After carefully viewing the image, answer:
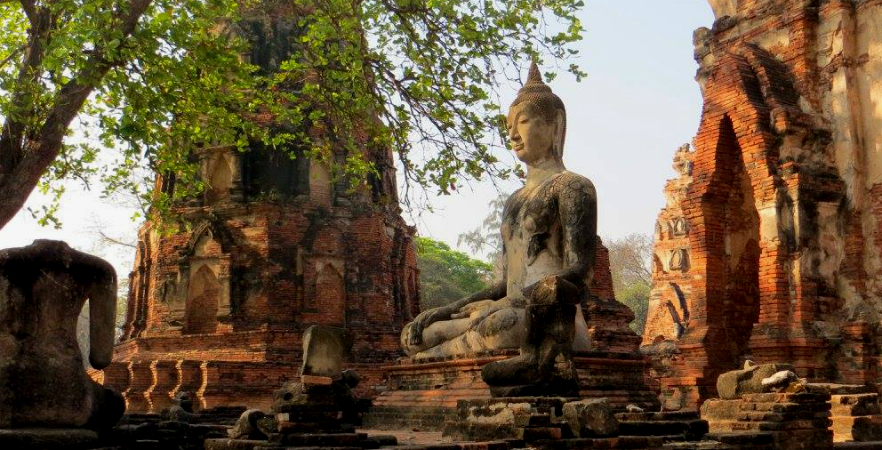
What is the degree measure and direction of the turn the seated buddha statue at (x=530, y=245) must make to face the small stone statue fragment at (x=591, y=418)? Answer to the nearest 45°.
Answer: approximately 45° to its left

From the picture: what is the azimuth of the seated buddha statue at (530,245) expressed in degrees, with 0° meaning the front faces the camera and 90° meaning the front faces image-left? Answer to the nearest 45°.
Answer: approximately 45°
